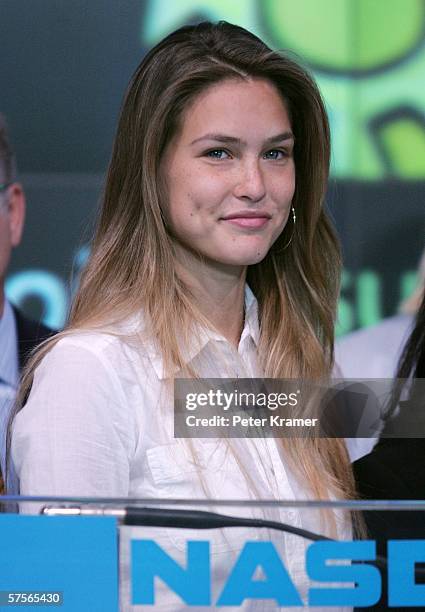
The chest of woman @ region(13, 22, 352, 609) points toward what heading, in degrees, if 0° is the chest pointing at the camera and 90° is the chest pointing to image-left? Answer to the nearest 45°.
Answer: approximately 315°
